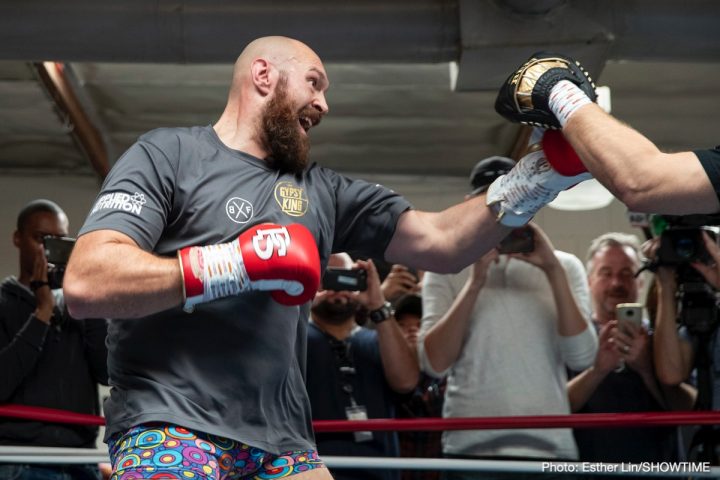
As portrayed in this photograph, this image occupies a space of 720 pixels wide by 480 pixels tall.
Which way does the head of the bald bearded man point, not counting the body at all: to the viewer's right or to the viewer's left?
to the viewer's right

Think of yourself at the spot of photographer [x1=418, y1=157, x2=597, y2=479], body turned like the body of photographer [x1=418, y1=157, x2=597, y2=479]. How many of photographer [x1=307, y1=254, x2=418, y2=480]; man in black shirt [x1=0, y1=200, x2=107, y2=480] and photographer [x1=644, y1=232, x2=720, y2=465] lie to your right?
2

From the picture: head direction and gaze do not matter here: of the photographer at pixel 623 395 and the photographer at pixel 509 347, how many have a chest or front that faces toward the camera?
2

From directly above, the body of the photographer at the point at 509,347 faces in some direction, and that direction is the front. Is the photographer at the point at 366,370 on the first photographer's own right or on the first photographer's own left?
on the first photographer's own right

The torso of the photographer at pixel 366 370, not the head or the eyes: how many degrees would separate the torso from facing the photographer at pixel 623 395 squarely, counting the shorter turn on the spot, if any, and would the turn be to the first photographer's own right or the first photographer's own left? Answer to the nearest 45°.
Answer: approximately 90° to the first photographer's own left

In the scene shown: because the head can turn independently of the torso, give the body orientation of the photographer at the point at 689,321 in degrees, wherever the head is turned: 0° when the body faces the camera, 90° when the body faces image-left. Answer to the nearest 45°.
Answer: approximately 45°

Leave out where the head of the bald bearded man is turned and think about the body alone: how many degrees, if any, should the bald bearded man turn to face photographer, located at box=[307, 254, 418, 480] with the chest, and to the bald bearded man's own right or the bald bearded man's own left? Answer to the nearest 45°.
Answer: approximately 135° to the bald bearded man's own left
